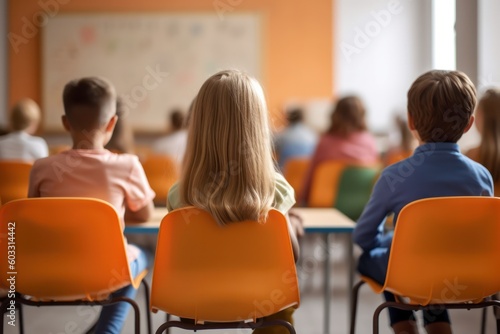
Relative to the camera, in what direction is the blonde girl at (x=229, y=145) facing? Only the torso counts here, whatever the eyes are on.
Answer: away from the camera

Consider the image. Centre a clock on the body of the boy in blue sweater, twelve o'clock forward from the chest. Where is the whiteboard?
The whiteboard is roughly at 11 o'clock from the boy in blue sweater.

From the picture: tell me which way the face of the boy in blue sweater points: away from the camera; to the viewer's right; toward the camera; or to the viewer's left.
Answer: away from the camera

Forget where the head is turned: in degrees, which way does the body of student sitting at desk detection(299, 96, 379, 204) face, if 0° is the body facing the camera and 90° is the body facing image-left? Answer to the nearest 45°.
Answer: approximately 180°

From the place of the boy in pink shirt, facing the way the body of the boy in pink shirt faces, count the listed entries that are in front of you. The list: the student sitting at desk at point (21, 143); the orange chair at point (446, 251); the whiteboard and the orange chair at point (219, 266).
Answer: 2

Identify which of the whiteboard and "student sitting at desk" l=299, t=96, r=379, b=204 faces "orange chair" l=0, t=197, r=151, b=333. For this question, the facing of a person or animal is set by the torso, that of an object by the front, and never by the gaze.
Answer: the whiteboard

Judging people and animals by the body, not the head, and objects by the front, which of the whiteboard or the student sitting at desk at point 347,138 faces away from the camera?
the student sitting at desk

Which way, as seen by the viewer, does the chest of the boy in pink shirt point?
away from the camera

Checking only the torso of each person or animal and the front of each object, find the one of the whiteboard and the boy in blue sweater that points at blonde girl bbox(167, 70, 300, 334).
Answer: the whiteboard

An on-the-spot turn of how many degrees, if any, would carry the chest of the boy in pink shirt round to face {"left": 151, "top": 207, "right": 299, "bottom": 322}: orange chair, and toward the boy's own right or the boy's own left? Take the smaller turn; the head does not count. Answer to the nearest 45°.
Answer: approximately 135° to the boy's own right

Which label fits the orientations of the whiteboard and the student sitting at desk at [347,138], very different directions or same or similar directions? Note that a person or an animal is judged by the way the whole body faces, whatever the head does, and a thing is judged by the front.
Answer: very different directions

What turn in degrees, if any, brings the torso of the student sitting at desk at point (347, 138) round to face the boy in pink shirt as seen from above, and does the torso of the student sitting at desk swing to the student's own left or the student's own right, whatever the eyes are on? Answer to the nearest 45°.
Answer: approximately 180°

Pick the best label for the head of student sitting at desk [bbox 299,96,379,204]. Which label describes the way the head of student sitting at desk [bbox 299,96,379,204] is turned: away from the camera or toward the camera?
away from the camera

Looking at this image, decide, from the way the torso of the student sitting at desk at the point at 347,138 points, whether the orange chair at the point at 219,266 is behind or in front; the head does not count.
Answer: behind

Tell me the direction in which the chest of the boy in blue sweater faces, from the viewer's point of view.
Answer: away from the camera
